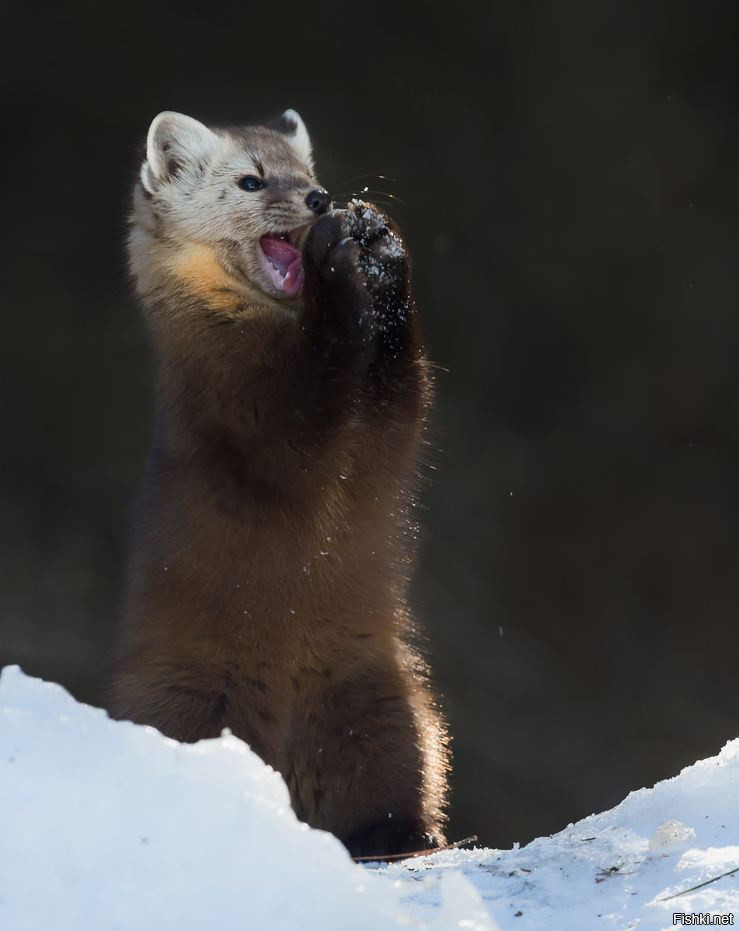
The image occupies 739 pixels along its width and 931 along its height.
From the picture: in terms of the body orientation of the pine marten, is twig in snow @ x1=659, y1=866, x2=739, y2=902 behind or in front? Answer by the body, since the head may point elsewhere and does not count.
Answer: in front

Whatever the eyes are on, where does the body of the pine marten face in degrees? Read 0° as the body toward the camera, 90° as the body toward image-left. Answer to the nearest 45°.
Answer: approximately 315°
